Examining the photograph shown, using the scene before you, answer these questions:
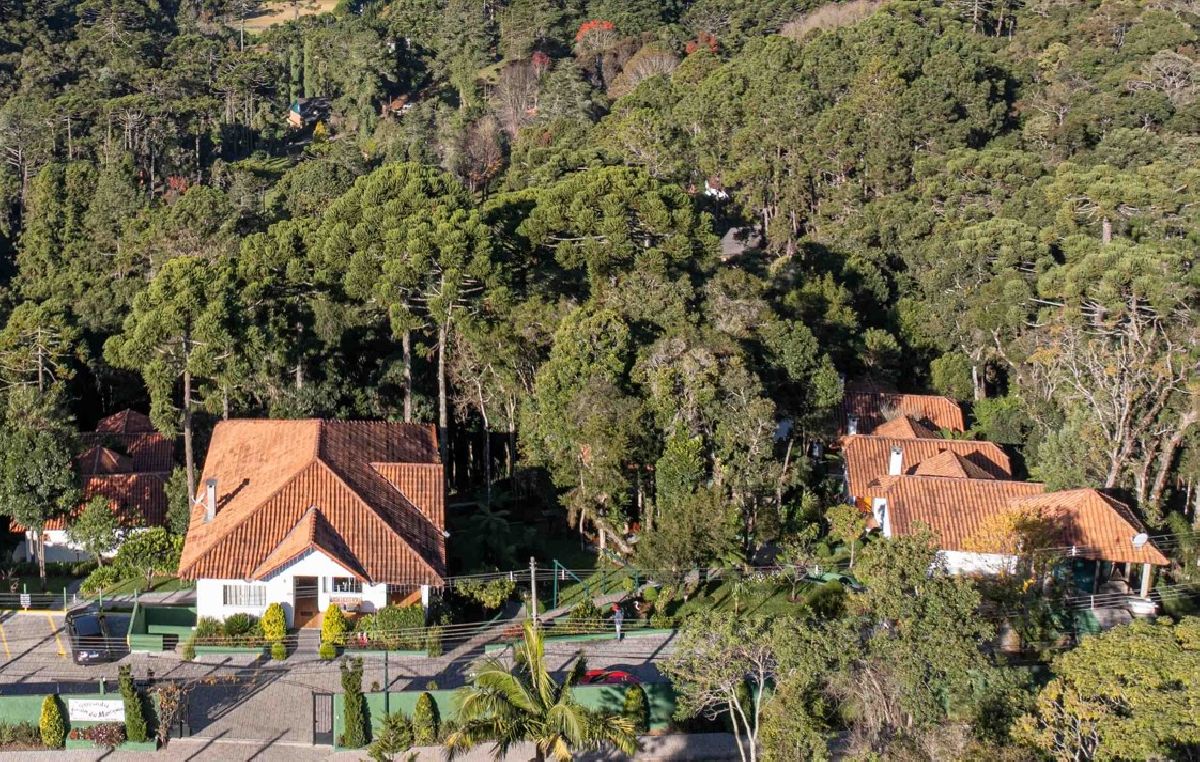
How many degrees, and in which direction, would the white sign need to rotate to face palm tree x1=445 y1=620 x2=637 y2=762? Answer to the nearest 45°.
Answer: approximately 45° to its left

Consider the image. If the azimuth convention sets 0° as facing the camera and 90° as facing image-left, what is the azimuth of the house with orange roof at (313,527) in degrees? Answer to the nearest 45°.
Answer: approximately 0°

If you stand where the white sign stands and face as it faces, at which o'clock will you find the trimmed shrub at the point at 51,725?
The trimmed shrub is roughly at 3 o'clock from the white sign.

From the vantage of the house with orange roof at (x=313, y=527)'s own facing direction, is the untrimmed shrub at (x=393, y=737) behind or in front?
in front

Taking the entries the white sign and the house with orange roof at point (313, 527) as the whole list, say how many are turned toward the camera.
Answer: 2
